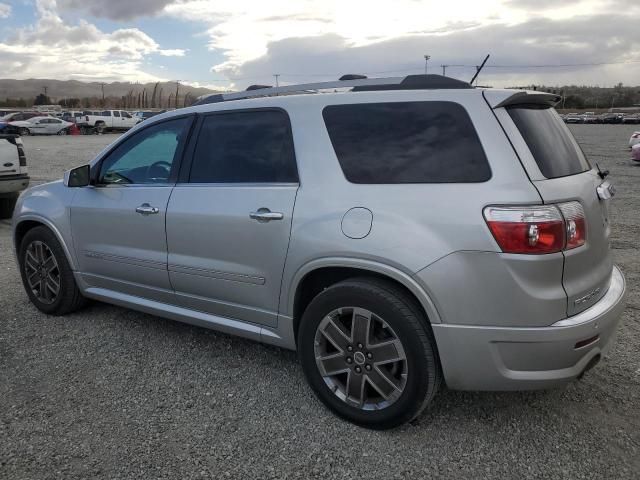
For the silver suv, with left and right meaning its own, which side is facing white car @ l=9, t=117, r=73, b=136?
front

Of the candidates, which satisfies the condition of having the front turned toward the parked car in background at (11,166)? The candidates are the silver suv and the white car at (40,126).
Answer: the silver suv

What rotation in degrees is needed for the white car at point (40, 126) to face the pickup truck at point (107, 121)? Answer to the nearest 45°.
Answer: approximately 135° to its right

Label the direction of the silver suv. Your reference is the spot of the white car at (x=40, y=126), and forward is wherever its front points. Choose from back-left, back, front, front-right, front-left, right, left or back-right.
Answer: left

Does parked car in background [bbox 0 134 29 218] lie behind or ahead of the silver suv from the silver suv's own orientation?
ahead

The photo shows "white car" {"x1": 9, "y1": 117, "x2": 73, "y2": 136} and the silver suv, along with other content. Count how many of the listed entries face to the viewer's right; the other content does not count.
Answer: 0

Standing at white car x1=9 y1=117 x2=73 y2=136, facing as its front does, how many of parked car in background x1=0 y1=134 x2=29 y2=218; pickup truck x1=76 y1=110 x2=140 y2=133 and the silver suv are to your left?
2

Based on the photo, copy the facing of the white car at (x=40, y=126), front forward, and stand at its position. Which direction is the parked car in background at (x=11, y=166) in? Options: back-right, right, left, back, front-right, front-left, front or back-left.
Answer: left

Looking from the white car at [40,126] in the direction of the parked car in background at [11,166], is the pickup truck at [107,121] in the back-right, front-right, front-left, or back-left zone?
back-left

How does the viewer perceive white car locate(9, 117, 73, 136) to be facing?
facing to the left of the viewer

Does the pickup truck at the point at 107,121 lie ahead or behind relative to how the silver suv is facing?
ahead

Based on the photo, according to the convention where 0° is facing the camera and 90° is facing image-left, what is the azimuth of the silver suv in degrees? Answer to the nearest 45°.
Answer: approximately 135°
